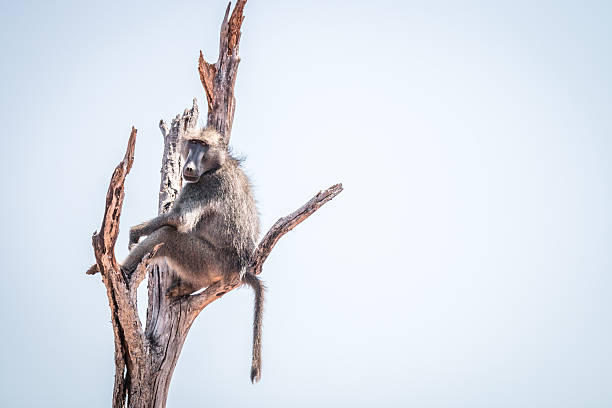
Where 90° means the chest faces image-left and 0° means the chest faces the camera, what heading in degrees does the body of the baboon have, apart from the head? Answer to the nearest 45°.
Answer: approximately 90°
